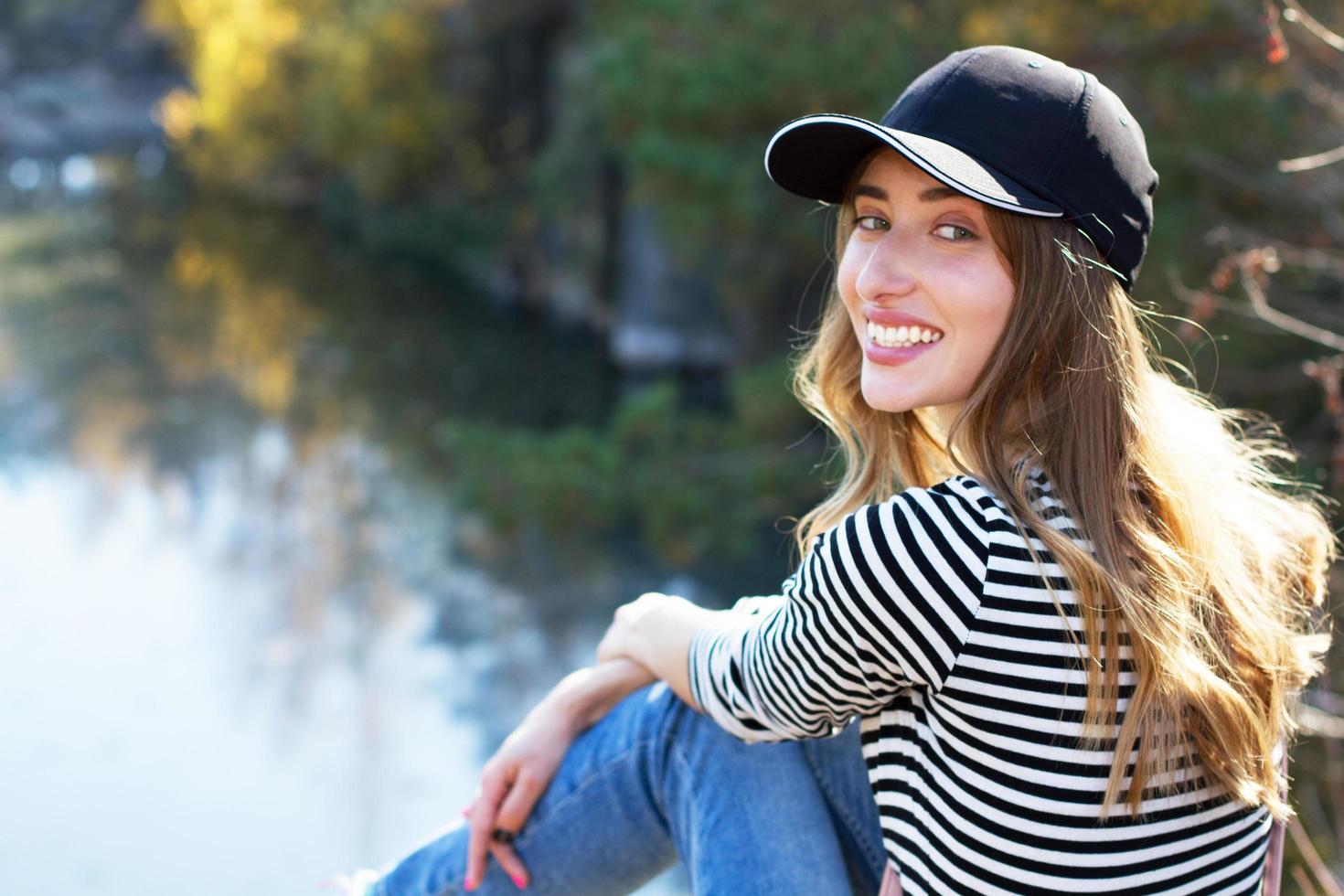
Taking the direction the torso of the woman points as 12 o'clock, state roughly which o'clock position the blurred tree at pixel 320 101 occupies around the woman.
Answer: The blurred tree is roughly at 1 o'clock from the woman.

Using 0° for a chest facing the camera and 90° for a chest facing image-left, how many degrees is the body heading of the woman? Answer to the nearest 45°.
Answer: approximately 135°

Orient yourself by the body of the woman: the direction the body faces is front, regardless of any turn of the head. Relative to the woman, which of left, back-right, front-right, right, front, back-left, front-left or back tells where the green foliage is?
front-right
